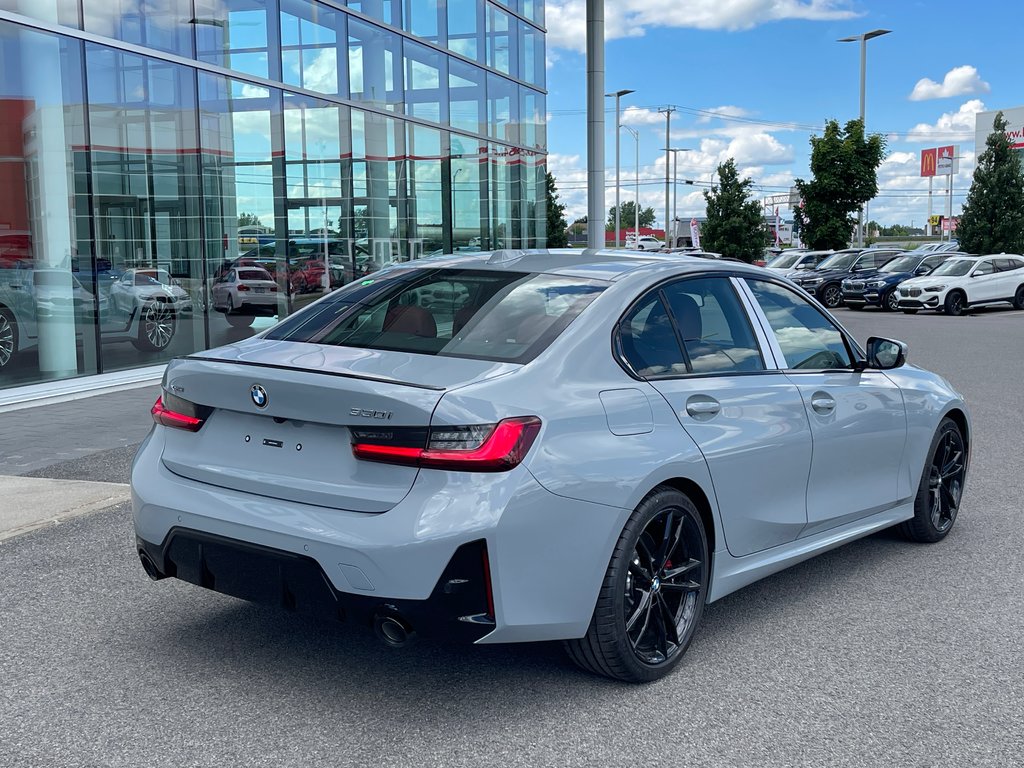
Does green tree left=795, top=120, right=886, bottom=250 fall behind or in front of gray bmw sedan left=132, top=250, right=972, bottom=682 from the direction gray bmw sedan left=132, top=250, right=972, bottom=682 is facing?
in front

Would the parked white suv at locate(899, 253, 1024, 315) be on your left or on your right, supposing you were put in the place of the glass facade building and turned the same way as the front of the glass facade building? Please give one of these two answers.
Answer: on your left

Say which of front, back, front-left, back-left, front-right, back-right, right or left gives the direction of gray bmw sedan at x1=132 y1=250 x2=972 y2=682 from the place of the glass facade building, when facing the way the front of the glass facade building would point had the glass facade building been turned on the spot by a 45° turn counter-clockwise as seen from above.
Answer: right

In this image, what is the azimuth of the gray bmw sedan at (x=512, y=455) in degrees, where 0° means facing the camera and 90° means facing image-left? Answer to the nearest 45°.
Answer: approximately 225°

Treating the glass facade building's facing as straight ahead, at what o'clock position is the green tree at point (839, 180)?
The green tree is roughly at 9 o'clock from the glass facade building.

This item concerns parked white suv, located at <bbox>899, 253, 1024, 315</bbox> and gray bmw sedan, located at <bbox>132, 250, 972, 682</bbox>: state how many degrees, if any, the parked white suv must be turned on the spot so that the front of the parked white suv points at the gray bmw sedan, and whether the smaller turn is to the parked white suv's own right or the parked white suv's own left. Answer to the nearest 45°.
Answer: approximately 45° to the parked white suv's own left

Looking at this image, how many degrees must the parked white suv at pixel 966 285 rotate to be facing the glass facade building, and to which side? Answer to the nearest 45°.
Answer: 0° — it already faces it

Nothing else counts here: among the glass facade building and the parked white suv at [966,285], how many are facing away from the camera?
0

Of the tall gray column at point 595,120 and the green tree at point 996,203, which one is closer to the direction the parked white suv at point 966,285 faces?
the tall gray column

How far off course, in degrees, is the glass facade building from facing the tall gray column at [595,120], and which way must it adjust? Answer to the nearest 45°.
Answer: approximately 45° to its left

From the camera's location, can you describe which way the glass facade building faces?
facing the viewer and to the right of the viewer

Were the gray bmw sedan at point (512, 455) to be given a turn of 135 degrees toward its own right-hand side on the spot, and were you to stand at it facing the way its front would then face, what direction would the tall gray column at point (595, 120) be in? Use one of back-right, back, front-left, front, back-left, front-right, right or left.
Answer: back

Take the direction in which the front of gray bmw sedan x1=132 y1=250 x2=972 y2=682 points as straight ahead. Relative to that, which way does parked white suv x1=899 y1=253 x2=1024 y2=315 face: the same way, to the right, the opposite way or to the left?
the opposite way

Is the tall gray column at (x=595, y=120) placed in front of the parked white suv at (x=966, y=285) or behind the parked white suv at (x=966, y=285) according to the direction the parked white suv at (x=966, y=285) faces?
in front
